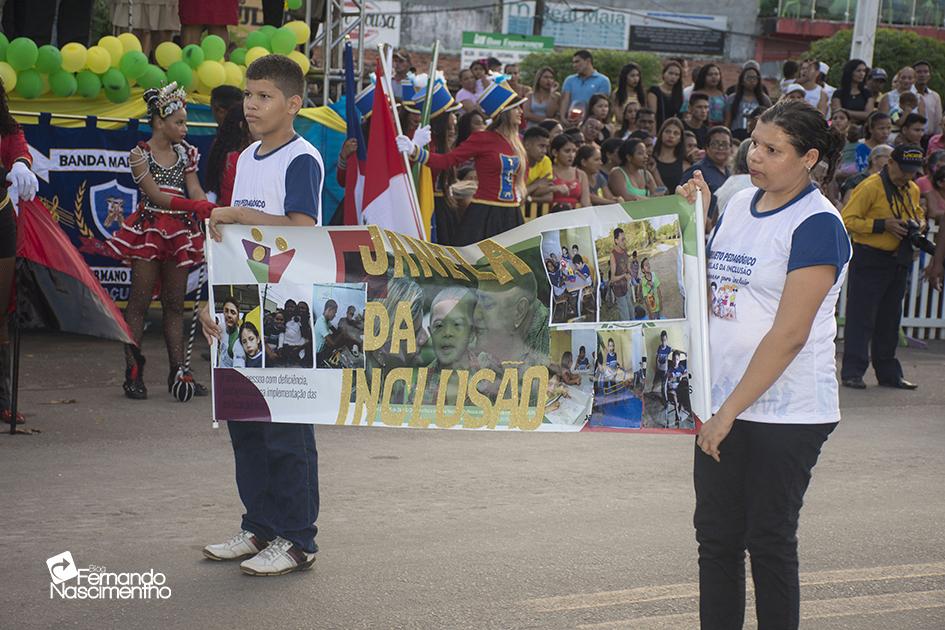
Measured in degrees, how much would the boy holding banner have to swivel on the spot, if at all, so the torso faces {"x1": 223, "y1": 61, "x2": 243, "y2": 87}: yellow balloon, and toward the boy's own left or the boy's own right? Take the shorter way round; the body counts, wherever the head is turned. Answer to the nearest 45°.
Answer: approximately 135° to the boy's own right

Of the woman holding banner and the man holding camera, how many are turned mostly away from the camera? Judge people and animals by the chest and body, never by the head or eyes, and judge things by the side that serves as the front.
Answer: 0

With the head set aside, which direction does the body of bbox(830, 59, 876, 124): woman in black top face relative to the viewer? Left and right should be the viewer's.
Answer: facing the viewer

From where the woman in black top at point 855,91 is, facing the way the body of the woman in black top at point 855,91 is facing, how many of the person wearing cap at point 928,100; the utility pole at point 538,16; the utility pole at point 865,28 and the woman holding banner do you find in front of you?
1

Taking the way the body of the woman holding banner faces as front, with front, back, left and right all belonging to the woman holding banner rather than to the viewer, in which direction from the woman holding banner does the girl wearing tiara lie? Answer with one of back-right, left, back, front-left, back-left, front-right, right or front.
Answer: right

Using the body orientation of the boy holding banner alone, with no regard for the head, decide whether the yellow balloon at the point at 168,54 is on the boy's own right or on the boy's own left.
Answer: on the boy's own right

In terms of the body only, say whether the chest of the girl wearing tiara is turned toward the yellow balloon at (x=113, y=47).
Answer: no

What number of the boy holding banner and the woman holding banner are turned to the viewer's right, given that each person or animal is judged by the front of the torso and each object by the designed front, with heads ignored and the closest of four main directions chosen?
0

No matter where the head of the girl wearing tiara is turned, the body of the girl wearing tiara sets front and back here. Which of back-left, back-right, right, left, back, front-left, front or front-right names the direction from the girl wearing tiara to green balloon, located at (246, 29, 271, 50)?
back-left

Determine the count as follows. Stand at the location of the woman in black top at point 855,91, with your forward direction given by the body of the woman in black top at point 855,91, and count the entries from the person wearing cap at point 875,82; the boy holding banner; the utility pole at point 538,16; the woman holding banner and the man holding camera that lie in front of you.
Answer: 3

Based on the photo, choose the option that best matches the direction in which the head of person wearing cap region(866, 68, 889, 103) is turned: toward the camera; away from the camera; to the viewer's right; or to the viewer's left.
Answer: toward the camera

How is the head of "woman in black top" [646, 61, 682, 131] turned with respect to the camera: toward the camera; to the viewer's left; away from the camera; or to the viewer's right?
toward the camera

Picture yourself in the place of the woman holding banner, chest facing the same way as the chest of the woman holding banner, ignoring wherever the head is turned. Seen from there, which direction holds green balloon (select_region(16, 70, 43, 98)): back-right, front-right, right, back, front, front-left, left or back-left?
right

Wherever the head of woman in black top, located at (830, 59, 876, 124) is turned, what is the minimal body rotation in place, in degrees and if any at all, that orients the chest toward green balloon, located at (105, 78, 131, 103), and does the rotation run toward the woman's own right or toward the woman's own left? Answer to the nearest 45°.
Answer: approximately 45° to the woman's own right

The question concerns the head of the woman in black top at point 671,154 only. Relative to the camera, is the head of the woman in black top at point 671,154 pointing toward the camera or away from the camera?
toward the camera

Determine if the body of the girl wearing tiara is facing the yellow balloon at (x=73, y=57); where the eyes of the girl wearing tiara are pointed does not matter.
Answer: no

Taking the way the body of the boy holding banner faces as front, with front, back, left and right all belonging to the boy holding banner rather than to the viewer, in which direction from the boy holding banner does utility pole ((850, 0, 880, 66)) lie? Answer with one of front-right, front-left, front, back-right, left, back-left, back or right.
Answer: back

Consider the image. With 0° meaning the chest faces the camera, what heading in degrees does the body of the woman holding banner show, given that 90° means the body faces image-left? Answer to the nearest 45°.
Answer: approximately 45°
